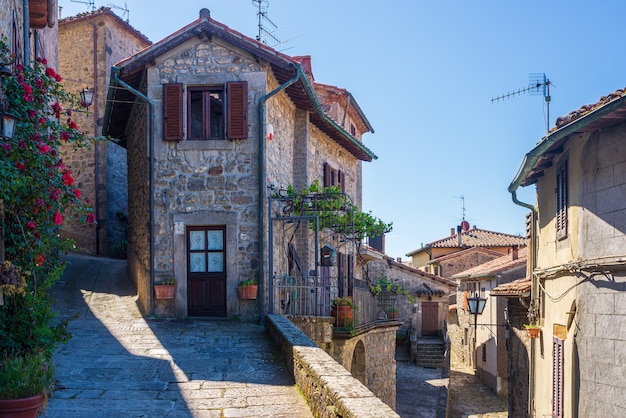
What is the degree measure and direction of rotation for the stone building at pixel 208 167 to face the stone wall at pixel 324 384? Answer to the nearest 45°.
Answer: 0° — it already faces it

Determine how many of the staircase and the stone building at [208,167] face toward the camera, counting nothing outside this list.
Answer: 2

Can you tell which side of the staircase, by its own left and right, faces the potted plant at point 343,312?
front

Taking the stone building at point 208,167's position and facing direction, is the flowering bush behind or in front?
in front

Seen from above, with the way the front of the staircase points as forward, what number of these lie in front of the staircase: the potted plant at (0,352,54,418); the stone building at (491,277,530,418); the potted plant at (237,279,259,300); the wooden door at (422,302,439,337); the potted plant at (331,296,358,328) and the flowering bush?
5

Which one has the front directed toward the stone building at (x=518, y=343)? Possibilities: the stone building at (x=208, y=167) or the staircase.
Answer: the staircase
